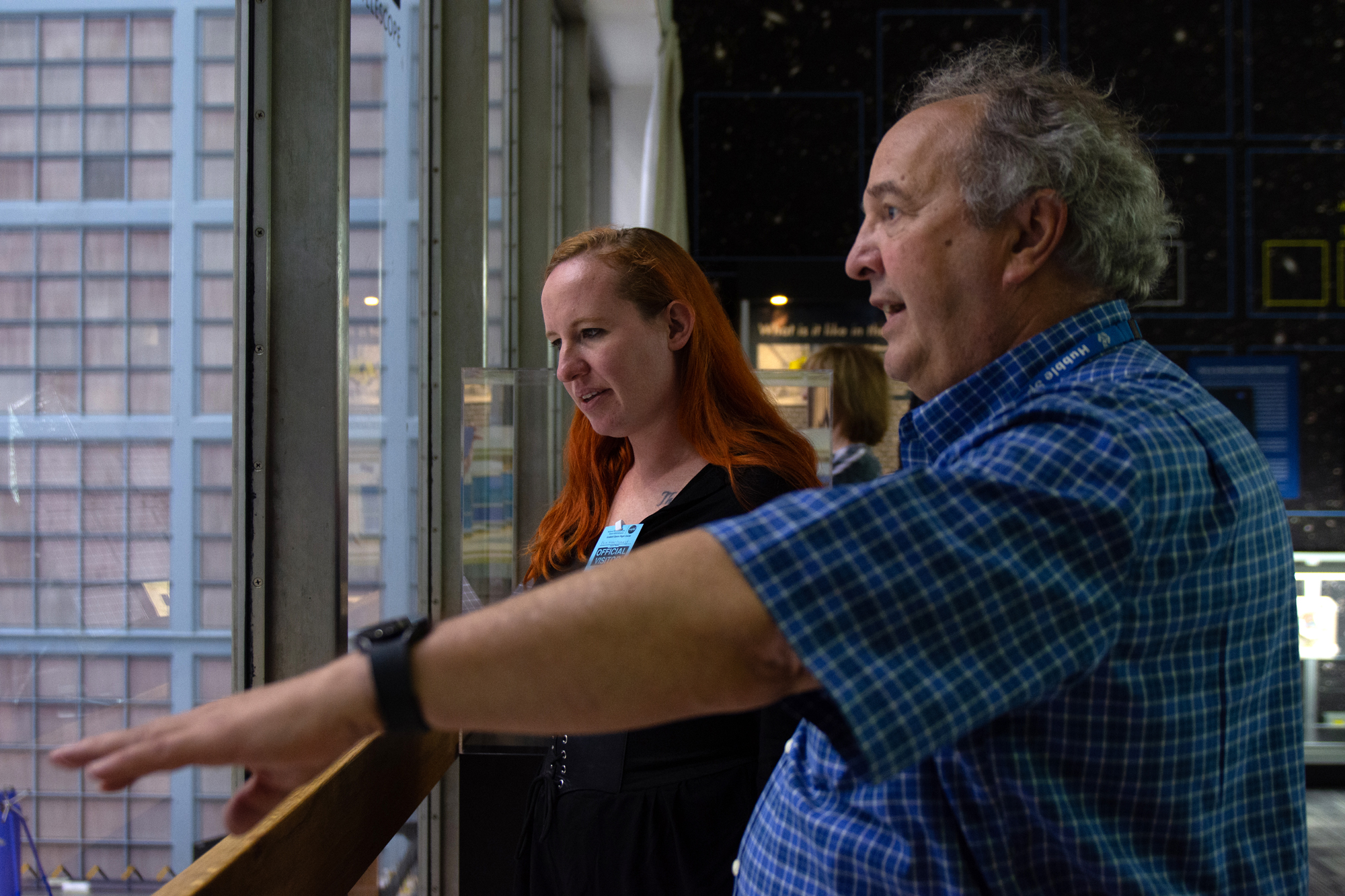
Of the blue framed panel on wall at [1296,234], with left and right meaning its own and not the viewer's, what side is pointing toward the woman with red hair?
front

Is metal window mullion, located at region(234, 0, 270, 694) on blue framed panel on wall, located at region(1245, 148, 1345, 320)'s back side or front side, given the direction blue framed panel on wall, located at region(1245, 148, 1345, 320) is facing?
on the front side

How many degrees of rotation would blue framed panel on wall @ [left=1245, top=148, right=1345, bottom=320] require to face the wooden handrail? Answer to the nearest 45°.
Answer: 0° — it already faces it

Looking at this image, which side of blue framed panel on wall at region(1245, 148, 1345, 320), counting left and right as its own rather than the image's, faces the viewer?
front

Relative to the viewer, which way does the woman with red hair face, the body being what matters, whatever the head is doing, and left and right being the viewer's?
facing the viewer and to the left of the viewer

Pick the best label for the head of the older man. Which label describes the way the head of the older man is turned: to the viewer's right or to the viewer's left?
to the viewer's left

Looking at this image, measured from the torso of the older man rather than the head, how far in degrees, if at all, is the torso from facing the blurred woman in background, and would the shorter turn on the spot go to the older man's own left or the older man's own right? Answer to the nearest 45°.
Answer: approximately 90° to the older man's own right

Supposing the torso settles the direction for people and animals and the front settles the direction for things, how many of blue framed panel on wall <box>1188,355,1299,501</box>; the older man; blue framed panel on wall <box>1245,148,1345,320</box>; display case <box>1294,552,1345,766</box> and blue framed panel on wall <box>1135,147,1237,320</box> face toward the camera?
4

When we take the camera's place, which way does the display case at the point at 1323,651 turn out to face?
facing the viewer

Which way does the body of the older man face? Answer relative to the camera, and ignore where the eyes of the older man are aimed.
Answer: to the viewer's left
